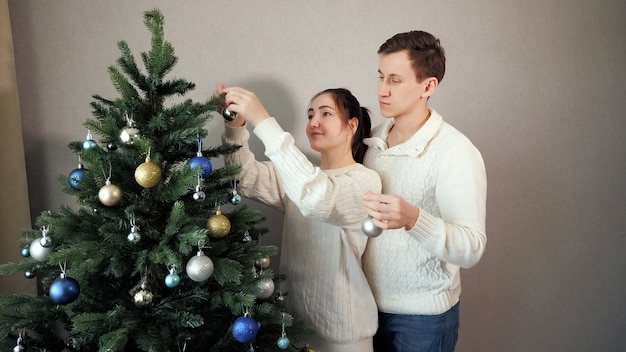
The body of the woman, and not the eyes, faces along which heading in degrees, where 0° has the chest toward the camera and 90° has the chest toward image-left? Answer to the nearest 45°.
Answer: approximately 45°
